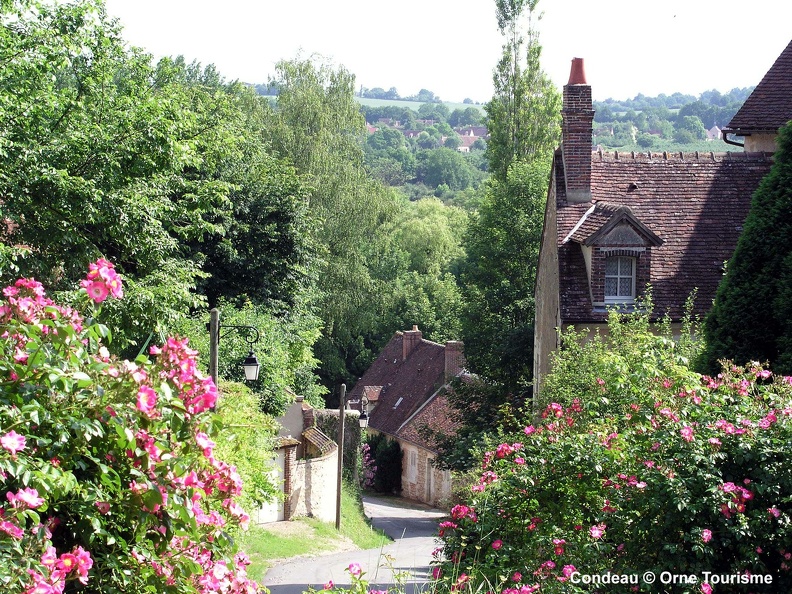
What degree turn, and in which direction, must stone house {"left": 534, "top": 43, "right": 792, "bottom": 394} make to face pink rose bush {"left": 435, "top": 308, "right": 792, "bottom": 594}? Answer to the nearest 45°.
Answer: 0° — it already faces it

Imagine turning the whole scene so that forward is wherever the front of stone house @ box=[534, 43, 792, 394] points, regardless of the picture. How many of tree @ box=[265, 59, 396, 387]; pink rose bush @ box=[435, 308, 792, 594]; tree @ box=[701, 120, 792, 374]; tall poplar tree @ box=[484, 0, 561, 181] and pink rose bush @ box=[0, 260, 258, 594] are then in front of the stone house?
3

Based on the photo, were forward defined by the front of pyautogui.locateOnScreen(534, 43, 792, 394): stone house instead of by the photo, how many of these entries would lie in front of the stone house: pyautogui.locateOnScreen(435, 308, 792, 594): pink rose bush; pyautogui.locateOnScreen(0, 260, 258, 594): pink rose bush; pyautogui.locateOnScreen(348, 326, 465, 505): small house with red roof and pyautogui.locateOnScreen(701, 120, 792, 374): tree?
3

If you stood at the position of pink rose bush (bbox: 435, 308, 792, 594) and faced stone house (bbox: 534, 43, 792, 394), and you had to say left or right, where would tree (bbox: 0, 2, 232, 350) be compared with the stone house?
left

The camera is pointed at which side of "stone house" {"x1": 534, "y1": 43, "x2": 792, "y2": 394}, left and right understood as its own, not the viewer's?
front

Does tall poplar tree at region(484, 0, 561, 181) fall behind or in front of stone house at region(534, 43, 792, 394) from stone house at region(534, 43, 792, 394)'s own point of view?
behind

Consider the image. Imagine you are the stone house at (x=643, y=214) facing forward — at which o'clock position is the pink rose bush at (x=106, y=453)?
The pink rose bush is roughly at 12 o'clock from the stone house.

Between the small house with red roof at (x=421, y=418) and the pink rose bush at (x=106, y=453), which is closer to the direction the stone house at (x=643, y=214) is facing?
the pink rose bush
